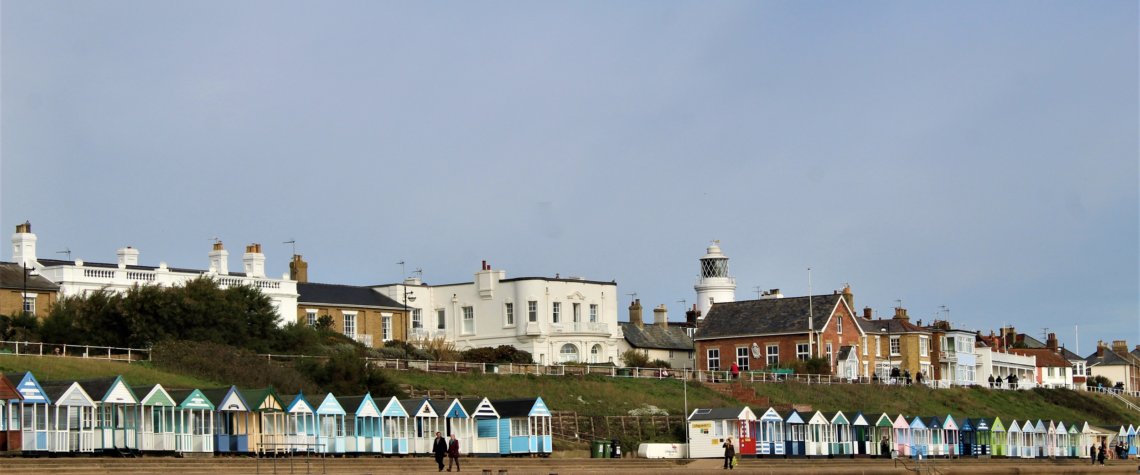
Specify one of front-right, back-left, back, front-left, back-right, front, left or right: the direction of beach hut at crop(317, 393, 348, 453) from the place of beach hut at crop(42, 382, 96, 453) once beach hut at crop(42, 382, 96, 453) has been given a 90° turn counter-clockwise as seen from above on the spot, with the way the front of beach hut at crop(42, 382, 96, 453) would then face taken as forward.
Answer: front

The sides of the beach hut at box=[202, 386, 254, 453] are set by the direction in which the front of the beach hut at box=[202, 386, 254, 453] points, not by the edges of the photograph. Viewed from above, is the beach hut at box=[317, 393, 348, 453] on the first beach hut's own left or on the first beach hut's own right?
on the first beach hut's own left

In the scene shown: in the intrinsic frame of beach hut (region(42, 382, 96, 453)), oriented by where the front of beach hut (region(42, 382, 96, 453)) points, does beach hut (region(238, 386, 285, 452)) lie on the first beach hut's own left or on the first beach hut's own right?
on the first beach hut's own left

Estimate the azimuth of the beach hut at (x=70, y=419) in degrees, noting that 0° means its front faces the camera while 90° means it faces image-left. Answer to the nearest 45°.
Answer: approximately 315°

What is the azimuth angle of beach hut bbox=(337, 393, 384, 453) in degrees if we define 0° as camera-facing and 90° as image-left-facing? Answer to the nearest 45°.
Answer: approximately 315°

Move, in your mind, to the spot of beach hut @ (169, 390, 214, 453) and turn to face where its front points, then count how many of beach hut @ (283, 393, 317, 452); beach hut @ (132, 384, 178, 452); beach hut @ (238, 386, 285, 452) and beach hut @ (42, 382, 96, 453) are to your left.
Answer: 2

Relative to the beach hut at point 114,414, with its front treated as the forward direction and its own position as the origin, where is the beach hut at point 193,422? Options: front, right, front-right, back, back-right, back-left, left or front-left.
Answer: left

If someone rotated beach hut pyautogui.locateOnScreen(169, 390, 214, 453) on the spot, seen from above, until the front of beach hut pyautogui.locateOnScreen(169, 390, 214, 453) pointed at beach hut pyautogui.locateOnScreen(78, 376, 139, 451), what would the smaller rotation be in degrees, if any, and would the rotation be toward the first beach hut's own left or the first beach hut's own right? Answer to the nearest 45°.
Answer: approximately 90° to the first beach hut's own right

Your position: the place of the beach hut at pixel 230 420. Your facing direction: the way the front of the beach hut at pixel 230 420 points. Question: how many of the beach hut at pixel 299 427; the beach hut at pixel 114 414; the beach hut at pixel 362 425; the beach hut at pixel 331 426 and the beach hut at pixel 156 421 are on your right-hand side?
2

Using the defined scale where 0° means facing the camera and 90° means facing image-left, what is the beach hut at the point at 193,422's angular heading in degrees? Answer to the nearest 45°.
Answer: approximately 315°

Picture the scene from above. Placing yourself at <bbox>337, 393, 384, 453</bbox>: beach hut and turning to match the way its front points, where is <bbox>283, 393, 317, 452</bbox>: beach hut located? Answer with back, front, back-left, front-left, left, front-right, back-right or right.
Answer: right
